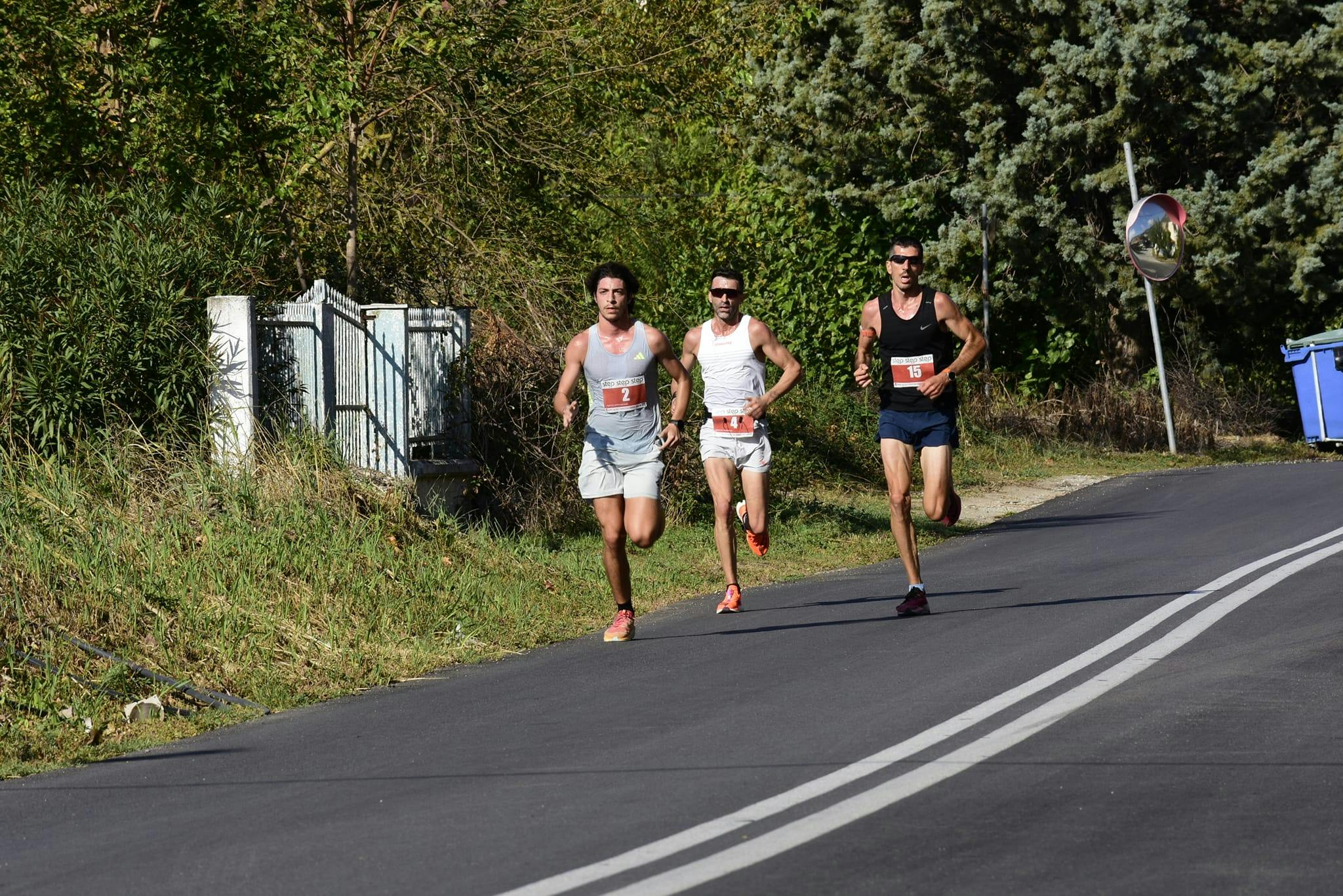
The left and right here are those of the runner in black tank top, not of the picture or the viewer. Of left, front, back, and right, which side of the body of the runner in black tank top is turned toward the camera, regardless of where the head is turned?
front

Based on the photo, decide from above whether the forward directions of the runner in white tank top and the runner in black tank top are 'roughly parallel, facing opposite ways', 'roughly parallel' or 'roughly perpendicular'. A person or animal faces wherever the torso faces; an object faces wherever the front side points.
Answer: roughly parallel

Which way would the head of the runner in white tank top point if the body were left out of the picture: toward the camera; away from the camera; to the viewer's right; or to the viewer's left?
toward the camera

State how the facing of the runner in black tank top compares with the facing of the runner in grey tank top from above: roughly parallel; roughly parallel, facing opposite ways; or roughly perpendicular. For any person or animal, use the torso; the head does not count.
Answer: roughly parallel

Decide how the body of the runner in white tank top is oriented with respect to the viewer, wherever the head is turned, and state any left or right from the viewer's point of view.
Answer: facing the viewer

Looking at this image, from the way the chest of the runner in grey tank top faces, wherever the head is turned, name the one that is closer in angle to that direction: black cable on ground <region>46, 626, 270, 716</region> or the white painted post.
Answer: the black cable on ground

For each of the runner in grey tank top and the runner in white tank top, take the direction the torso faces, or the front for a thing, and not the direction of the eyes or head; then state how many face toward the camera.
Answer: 2

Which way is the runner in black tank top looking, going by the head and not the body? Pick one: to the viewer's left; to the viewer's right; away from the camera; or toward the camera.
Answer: toward the camera

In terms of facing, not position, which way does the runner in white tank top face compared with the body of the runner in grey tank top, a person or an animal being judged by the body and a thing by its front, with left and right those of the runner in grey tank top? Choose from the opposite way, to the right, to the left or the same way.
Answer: the same way
